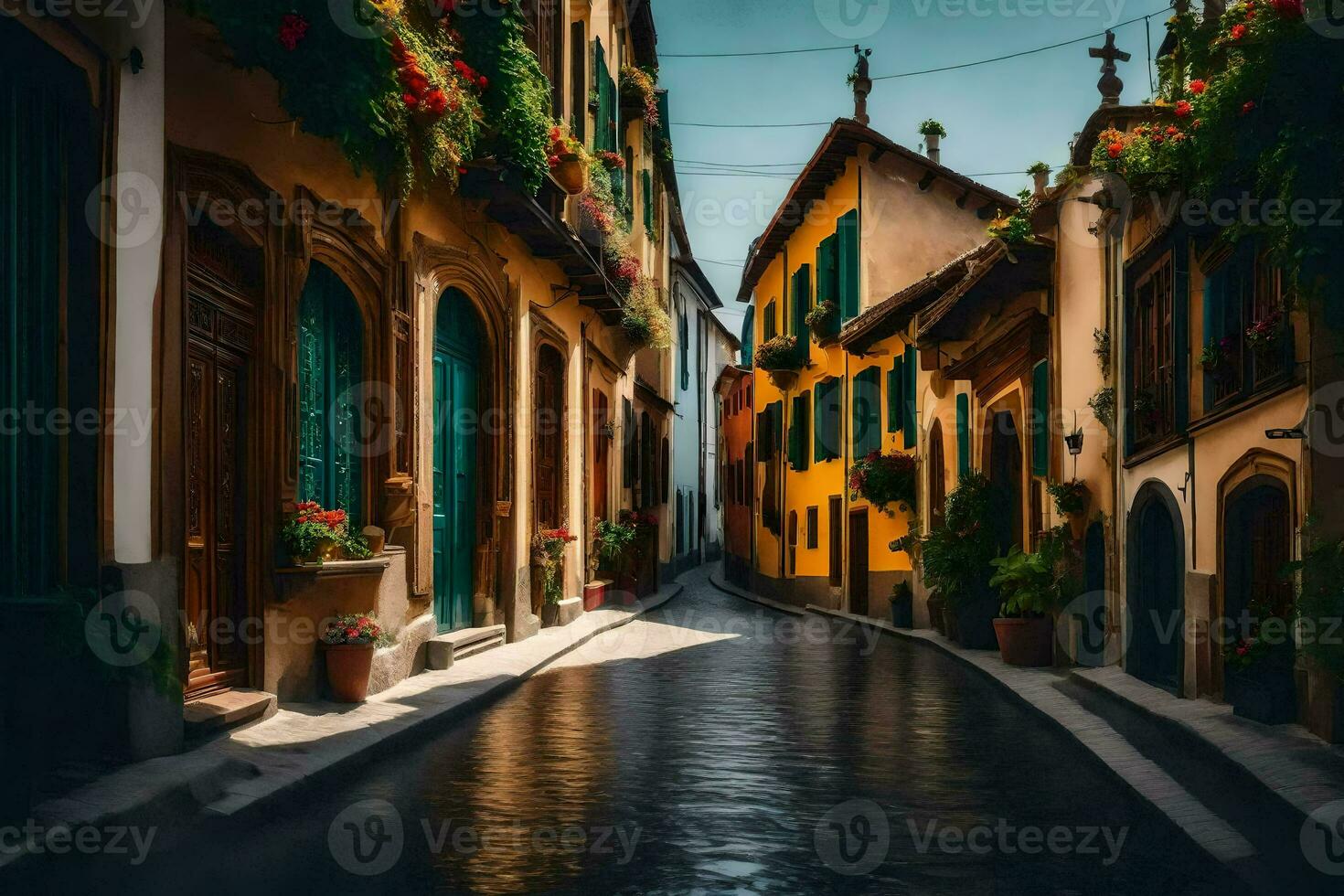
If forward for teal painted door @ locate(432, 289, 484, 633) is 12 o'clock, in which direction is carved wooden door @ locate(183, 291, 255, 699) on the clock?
The carved wooden door is roughly at 2 o'clock from the teal painted door.

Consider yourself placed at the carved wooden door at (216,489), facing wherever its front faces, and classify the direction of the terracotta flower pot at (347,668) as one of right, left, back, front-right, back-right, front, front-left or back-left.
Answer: left

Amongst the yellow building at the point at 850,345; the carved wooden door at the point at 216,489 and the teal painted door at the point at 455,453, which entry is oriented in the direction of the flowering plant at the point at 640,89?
the yellow building

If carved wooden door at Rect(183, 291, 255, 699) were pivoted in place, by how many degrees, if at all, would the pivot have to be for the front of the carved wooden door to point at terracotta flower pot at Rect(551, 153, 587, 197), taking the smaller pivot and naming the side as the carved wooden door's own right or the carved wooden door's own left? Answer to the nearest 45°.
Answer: approximately 90° to the carved wooden door's own left

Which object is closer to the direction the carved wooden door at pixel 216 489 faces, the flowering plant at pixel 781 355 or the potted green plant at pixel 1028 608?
the potted green plant

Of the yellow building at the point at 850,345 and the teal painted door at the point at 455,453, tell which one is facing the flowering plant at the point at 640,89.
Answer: the yellow building

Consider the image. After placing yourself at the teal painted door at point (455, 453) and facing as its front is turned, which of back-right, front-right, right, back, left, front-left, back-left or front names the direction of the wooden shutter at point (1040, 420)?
front-left

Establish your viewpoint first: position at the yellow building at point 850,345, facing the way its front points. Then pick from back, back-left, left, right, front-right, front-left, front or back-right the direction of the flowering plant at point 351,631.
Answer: front-left

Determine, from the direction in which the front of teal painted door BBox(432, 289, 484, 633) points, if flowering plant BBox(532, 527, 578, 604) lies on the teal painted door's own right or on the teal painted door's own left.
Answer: on the teal painted door's own left

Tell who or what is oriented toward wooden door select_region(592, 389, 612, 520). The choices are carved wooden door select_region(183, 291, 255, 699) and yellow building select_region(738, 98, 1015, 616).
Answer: the yellow building

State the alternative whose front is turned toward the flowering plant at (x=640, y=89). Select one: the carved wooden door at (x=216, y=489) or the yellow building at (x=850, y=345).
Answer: the yellow building

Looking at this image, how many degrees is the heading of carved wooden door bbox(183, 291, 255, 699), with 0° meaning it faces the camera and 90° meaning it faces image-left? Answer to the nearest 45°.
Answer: approximately 315°

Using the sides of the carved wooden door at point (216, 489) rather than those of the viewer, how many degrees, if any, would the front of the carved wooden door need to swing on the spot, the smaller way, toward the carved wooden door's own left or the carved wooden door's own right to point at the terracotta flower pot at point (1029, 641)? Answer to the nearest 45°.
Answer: approximately 90° to the carved wooden door's own left
